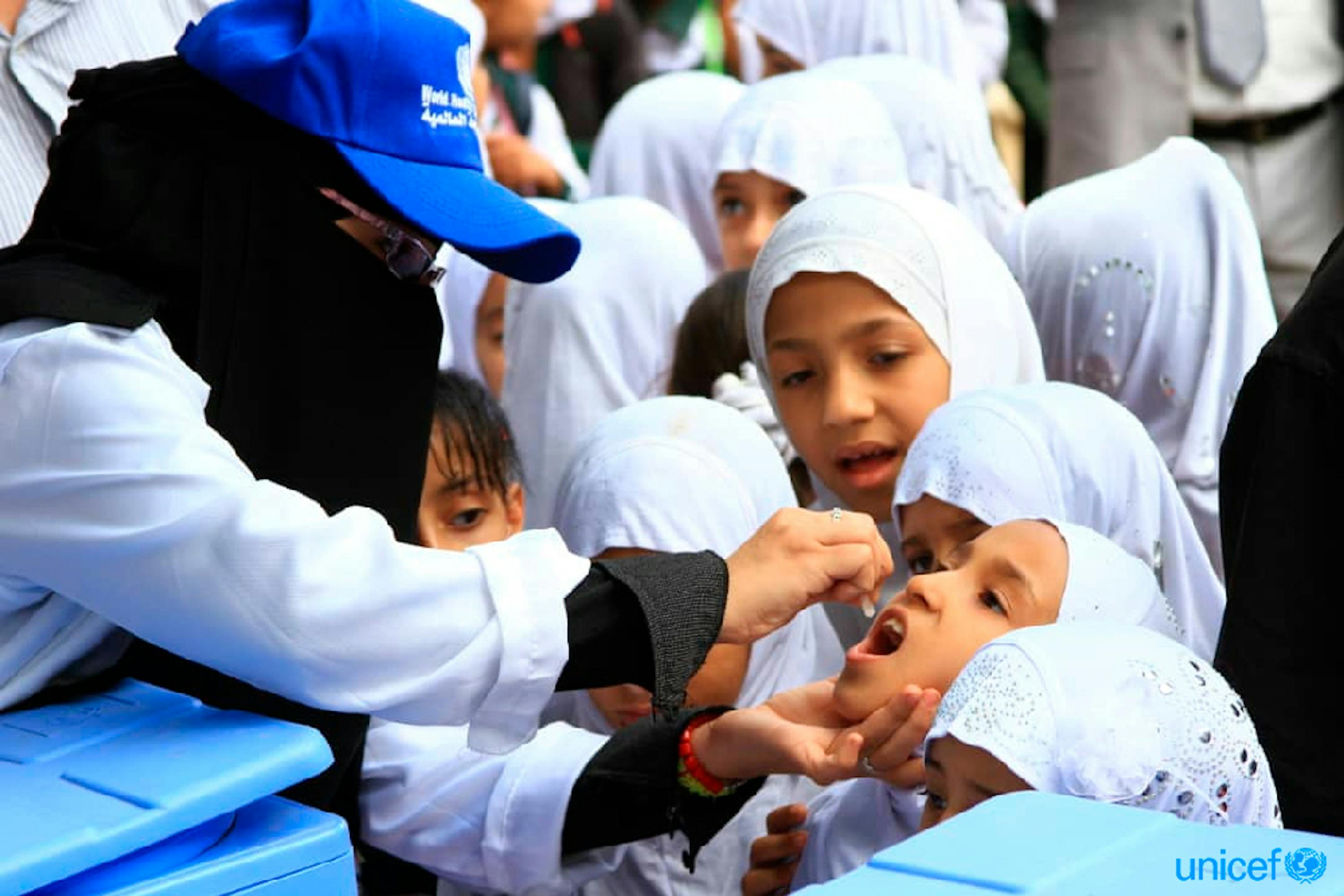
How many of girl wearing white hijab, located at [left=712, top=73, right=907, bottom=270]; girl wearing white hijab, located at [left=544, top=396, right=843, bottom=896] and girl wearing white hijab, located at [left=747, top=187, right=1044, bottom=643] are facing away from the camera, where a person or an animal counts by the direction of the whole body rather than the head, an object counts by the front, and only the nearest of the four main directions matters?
0

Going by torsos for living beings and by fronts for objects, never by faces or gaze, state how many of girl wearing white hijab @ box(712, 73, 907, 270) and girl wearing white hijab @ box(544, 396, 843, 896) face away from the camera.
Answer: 0

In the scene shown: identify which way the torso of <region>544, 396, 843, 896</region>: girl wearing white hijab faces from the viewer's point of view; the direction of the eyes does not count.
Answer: toward the camera

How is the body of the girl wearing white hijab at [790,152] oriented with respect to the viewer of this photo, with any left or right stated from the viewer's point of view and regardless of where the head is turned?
facing the viewer and to the left of the viewer

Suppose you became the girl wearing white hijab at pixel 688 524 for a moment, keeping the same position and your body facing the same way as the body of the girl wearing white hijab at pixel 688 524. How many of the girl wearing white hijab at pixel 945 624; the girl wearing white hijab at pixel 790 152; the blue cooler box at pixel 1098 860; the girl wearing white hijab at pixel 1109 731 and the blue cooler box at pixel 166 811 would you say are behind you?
1

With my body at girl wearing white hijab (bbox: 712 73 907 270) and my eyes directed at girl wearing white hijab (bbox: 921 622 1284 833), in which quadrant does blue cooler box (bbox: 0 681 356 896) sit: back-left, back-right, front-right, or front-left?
front-right

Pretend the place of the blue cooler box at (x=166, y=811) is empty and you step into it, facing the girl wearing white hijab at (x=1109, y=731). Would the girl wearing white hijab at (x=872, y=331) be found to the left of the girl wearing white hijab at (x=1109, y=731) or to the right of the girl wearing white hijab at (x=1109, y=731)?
left

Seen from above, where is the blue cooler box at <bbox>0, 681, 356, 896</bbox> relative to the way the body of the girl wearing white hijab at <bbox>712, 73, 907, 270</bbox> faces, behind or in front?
in front

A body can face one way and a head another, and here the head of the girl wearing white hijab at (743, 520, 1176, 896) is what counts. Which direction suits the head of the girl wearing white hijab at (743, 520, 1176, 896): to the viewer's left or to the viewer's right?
to the viewer's left

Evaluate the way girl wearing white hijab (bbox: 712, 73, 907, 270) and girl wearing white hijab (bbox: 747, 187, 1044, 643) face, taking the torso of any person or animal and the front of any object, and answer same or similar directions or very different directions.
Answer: same or similar directions

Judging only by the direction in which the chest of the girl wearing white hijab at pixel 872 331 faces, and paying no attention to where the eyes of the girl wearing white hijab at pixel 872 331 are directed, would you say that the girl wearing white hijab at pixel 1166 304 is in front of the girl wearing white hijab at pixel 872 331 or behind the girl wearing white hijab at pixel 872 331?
behind

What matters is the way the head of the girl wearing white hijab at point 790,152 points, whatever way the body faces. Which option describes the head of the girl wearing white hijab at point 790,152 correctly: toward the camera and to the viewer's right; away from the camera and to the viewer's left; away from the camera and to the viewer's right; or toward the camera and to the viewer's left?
toward the camera and to the viewer's left

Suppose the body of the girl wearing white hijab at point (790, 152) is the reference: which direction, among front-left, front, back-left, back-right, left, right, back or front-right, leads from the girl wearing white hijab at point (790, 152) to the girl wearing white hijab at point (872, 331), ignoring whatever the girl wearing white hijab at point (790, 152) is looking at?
front-left

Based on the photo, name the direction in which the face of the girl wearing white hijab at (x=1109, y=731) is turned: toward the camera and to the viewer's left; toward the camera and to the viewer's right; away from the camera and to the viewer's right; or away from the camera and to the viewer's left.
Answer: toward the camera and to the viewer's left

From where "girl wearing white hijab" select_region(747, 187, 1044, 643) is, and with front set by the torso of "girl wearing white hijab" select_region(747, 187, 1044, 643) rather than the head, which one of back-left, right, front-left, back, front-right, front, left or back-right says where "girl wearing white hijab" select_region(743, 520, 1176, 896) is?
front-left
